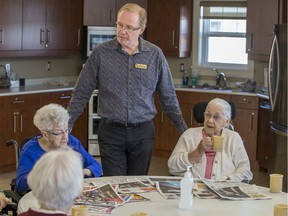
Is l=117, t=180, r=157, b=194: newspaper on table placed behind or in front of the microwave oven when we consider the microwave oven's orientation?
in front

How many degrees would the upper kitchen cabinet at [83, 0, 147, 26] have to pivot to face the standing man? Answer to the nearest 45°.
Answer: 0° — it already faces them

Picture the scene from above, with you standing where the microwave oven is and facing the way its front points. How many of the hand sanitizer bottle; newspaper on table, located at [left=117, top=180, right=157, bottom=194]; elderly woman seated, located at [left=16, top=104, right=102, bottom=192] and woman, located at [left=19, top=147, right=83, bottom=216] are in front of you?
4

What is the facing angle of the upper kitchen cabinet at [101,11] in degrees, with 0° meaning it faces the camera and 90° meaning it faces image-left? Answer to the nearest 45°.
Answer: approximately 0°

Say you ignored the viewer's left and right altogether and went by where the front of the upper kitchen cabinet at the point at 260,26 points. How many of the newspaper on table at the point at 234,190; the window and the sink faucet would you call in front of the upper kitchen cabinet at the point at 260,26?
1

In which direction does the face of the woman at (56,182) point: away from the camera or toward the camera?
away from the camera

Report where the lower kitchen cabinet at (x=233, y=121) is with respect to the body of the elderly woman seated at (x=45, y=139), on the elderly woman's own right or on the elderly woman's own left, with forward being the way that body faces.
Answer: on the elderly woman's own left

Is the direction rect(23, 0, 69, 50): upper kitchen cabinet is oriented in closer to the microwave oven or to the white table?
the white table

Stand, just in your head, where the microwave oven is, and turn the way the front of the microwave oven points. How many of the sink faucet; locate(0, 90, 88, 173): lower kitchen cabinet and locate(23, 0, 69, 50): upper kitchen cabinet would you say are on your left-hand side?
1

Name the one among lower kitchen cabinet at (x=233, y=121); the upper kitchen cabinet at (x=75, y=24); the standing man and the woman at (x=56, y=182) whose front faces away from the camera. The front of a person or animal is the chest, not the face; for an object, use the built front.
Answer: the woman

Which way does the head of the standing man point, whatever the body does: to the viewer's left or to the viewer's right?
to the viewer's left
